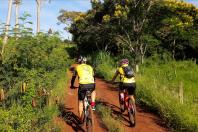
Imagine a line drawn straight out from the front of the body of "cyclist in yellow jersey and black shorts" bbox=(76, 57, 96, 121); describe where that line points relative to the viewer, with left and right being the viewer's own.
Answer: facing away from the viewer
